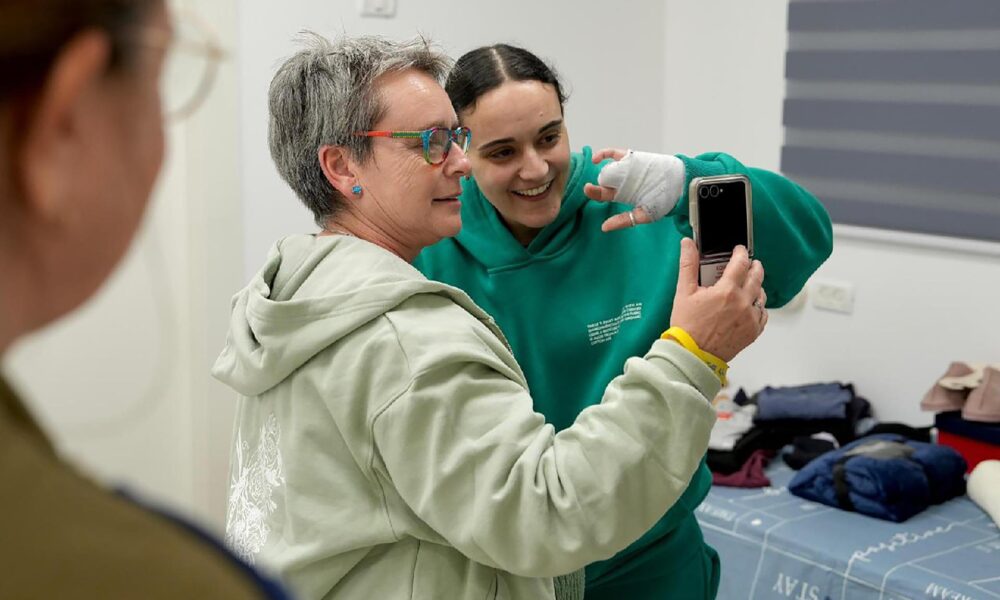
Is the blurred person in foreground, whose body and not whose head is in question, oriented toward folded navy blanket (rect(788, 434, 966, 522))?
yes

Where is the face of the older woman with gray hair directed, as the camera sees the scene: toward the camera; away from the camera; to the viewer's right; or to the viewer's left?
to the viewer's right

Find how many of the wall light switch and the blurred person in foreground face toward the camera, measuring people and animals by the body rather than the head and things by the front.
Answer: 1

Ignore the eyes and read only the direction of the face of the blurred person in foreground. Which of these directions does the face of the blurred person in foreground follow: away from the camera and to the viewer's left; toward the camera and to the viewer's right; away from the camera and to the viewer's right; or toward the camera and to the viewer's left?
away from the camera and to the viewer's right

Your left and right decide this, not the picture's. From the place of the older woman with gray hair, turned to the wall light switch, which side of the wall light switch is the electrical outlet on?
right

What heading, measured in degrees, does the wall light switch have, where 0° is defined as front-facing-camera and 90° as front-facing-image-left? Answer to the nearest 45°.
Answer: approximately 0°

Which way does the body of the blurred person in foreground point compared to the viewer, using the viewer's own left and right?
facing away from the viewer and to the right of the viewer

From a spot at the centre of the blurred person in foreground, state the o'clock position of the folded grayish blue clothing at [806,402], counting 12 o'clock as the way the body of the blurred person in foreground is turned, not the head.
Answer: The folded grayish blue clothing is roughly at 12 o'clock from the blurred person in foreground.
